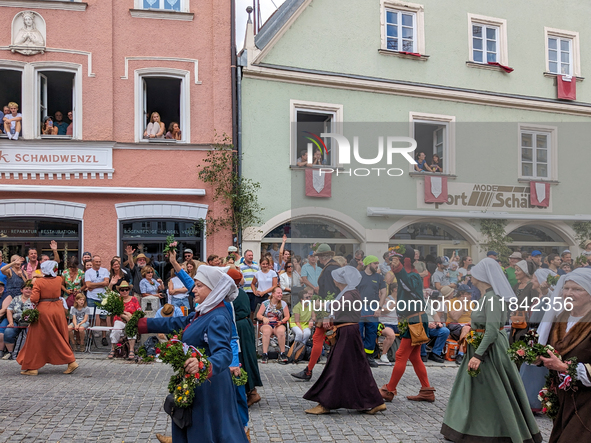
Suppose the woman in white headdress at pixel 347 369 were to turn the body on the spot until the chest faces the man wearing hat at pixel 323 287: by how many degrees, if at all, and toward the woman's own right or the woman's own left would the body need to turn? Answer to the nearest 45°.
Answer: approximately 90° to the woman's own right

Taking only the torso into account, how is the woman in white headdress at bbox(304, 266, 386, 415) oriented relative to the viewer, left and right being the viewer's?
facing to the left of the viewer

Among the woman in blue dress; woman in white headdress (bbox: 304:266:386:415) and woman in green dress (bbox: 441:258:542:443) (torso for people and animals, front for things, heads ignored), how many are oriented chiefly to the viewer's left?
3

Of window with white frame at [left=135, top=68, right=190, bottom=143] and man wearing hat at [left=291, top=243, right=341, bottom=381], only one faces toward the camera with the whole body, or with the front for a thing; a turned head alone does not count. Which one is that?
the window with white frame

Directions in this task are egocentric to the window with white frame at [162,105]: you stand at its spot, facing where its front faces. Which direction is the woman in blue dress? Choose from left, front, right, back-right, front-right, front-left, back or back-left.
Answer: front

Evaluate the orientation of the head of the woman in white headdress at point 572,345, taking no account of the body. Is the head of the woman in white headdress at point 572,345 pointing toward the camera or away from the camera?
toward the camera

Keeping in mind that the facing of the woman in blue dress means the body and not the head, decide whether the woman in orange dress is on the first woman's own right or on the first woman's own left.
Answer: on the first woman's own right

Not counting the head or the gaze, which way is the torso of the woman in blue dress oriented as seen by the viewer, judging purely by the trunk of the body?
to the viewer's left

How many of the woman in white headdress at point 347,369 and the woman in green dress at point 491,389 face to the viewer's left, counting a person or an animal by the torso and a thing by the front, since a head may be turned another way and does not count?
2

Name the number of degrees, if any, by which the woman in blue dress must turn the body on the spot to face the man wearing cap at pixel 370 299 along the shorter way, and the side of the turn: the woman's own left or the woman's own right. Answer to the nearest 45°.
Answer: approximately 135° to the woman's own right

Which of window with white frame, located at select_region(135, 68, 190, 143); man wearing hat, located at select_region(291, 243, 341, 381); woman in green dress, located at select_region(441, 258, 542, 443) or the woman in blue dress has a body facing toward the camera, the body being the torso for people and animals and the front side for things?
the window with white frame

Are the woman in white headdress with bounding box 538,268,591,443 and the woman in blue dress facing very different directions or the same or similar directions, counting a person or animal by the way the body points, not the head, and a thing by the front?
same or similar directions

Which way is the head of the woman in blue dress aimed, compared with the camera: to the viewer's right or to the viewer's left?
to the viewer's left

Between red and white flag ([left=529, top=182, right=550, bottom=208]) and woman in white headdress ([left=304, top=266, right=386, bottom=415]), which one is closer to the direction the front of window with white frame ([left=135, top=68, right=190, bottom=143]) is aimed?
the woman in white headdress

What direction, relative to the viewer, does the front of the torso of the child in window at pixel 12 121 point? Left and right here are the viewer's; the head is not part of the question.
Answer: facing the viewer

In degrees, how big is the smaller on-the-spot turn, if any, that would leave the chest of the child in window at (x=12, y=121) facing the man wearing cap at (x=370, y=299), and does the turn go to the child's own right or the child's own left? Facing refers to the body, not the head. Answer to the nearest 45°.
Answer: approximately 45° to the child's own left

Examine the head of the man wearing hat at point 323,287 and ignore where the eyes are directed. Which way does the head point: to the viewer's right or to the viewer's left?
to the viewer's left
